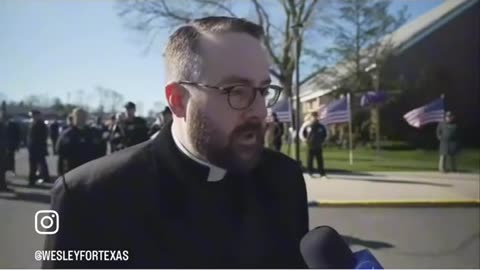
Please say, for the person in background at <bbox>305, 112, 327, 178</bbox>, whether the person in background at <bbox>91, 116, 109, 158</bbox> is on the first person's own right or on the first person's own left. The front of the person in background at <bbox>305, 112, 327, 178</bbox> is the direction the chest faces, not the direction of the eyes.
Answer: on the first person's own right

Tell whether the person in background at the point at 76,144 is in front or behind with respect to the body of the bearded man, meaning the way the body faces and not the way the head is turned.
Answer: behind

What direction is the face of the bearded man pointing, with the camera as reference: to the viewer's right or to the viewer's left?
to the viewer's right

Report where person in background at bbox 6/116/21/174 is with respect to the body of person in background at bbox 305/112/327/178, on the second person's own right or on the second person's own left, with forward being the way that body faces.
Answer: on the second person's own right

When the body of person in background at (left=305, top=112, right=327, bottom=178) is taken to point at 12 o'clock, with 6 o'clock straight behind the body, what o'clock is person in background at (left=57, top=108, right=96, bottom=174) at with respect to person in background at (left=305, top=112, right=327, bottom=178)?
person in background at (left=57, top=108, right=96, bottom=174) is roughly at 2 o'clock from person in background at (left=305, top=112, right=327, bottom=178).

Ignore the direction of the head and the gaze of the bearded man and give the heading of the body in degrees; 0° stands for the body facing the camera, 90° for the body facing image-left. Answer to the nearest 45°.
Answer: approximately 315°

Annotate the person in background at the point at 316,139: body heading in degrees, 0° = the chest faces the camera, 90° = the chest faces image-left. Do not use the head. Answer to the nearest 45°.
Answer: approximately 0°
